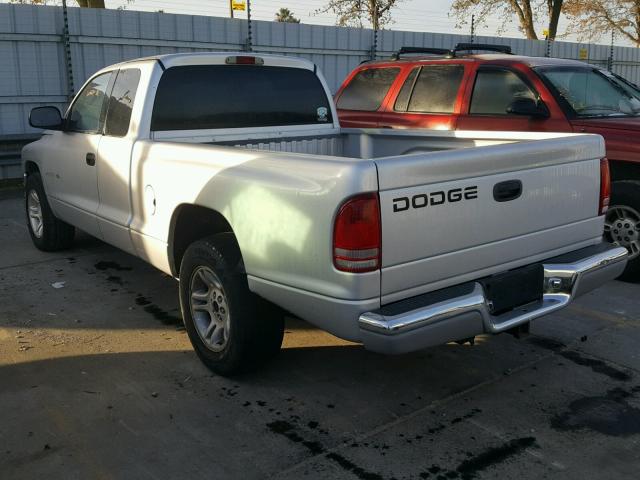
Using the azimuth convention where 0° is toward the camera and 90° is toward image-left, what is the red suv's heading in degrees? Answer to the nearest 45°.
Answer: approximately 315°

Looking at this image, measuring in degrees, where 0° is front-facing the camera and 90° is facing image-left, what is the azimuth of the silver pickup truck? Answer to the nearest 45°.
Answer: approximately 135°

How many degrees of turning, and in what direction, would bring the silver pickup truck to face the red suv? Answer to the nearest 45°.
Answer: approximately 90° to its right

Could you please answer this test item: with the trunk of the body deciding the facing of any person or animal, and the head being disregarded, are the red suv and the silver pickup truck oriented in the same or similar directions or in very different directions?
very different directions
